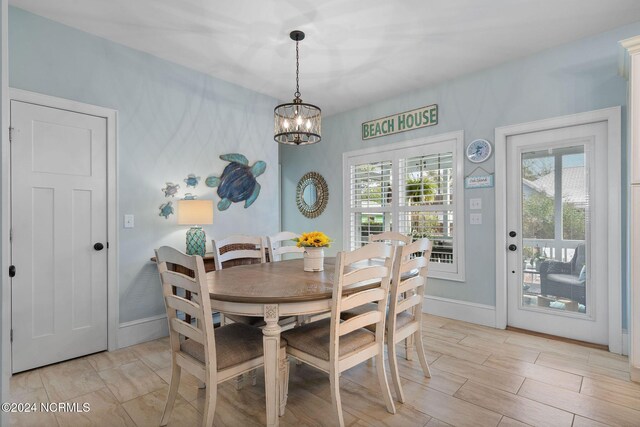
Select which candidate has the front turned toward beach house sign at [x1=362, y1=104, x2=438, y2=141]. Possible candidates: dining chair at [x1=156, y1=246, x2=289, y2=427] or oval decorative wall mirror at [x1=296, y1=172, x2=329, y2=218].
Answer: the dining chair

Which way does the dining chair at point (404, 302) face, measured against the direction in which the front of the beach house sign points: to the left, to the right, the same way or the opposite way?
to the right

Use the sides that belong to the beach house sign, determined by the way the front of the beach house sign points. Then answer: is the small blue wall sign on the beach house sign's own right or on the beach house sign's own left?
on the beach house sign's own left

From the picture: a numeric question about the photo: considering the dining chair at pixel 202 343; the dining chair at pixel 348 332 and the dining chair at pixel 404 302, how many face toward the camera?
0

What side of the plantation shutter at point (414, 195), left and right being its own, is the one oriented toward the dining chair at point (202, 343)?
front

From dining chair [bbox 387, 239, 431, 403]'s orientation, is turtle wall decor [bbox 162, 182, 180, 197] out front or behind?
out front

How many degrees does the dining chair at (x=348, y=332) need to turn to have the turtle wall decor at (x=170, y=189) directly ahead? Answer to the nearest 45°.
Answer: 0° — it already faces it

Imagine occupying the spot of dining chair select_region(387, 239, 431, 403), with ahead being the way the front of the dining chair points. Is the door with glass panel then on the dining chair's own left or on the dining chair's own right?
on the dining chair's own right

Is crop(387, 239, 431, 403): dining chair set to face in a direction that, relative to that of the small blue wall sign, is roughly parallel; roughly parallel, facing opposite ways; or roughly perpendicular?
roughly perpendicular

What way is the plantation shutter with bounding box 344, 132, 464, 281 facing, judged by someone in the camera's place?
facing the viewer and to the left of the viewer

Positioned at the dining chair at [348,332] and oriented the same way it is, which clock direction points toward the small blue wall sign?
The small blue wall sign is roughly at 3 o'clock from the dining chair.

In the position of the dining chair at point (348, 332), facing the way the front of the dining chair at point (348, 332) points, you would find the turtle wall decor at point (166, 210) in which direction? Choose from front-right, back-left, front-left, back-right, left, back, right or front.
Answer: front

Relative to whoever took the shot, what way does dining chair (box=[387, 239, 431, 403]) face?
facing away from the viewer and to the left of the viewer

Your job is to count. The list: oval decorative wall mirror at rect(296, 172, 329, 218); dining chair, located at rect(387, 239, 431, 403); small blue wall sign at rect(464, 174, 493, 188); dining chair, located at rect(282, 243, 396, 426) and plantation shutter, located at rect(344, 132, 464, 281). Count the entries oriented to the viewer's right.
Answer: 0

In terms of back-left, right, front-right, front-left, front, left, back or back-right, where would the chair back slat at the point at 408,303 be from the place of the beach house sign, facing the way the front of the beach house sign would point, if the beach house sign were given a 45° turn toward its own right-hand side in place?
left
